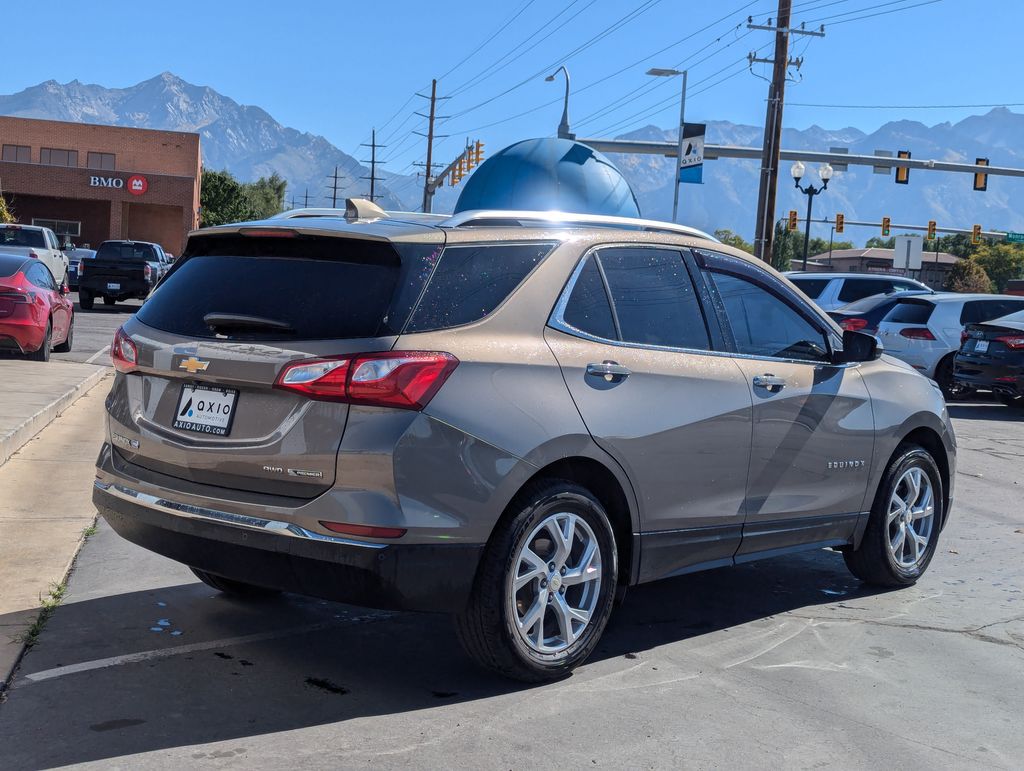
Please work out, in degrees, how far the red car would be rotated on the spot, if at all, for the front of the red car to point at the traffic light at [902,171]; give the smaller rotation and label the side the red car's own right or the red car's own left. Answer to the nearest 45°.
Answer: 0° — it already faces it

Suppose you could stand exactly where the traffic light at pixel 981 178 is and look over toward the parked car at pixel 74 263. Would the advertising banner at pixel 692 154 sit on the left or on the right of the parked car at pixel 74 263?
left

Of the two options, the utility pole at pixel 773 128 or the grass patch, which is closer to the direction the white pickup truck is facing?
the utility pole

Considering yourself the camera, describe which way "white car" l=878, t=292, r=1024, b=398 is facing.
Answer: facing away from the viewer and to the right of the viewer

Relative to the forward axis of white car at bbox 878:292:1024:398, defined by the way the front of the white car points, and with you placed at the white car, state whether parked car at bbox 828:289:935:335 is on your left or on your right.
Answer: on your left

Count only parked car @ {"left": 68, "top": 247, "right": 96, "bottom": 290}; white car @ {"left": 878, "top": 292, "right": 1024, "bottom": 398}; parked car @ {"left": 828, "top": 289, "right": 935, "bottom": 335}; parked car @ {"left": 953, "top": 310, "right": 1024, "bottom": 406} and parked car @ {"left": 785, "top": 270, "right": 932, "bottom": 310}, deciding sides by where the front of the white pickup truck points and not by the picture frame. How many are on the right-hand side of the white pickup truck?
4

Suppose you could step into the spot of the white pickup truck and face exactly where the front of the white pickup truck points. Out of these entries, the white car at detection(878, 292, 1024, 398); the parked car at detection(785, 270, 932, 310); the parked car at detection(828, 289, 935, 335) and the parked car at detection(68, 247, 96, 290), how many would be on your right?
3

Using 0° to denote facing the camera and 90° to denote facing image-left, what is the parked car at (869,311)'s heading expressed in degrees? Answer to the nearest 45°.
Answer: approximately 225°

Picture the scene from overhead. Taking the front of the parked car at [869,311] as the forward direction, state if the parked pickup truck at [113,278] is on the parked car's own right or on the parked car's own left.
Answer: on the parked car's own left

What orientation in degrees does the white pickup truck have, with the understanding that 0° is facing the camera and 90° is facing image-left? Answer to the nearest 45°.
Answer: approximately 225°
